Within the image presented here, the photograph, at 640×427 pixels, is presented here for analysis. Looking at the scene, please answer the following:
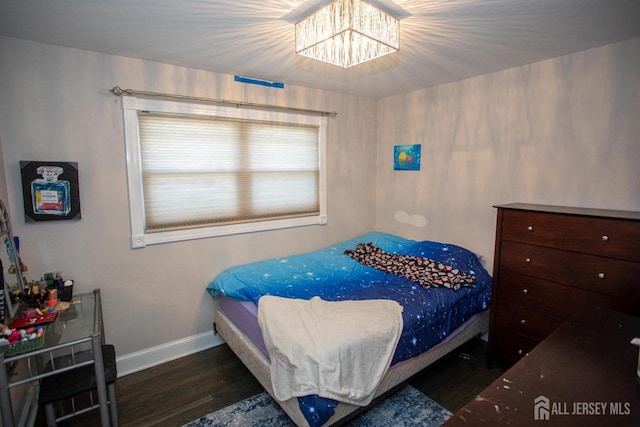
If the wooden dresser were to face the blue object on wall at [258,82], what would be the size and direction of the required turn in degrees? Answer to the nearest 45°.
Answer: approximately 45° to its right

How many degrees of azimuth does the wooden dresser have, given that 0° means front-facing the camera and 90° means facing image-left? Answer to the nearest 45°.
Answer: approximately 45°

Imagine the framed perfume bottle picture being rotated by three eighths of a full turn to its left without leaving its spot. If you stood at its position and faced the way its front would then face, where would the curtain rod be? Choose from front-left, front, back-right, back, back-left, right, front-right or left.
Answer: front-right

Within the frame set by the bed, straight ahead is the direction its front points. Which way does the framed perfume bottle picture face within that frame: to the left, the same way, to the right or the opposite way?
to the left

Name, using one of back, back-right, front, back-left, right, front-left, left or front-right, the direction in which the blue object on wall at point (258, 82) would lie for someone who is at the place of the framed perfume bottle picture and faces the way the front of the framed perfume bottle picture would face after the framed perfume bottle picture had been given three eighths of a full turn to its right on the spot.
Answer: back-right

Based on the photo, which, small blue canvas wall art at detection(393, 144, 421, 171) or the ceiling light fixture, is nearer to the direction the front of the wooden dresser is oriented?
the ceiling light fixture

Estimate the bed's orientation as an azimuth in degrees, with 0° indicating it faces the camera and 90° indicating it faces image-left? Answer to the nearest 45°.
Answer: approximately 45°

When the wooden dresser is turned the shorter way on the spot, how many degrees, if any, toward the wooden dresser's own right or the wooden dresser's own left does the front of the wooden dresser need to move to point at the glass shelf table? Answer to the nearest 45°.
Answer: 0° — it already faces it

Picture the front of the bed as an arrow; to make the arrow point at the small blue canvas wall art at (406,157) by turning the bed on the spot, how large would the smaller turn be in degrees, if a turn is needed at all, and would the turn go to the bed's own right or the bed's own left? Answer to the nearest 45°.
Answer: approximately 135° to the bed's own right
